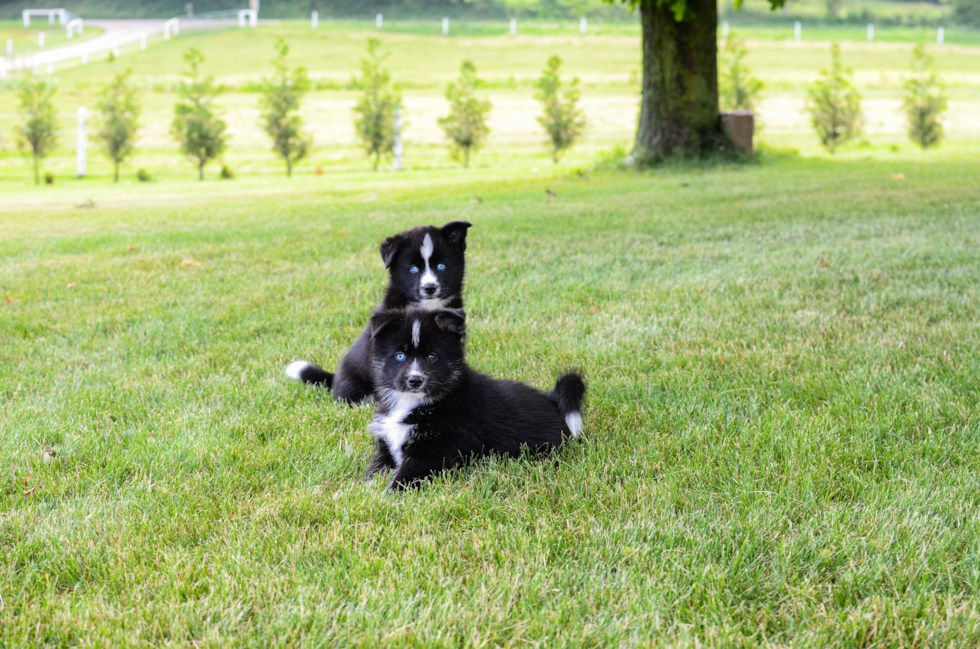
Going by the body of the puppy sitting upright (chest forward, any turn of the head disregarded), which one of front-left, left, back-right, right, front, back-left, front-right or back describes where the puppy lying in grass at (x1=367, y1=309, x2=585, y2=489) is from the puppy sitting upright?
front-right

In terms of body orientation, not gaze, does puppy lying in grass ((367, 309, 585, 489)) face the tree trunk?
no

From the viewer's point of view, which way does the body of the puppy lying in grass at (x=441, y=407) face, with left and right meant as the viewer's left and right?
facing the viewer and to the left of the viewer

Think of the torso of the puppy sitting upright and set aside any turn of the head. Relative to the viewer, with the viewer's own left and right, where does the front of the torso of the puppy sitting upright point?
facing the viewer and to the right of the viewer

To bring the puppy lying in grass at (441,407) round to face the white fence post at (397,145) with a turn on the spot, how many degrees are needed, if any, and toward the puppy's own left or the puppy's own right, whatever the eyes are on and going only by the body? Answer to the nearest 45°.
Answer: approximately 135° to the puppy's own right

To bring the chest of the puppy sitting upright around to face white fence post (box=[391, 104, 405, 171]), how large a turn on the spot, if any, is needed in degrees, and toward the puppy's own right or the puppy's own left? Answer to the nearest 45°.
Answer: approximately 135° to the puppy's own left

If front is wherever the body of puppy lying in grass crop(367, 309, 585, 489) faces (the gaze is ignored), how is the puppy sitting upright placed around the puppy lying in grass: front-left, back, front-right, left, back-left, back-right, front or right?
back-right

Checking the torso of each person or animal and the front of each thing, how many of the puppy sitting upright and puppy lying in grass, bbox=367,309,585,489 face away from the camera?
0

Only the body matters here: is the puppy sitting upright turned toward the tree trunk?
no
